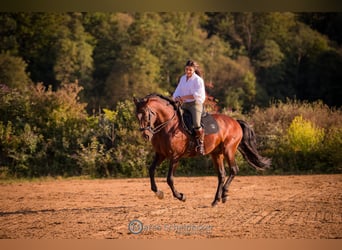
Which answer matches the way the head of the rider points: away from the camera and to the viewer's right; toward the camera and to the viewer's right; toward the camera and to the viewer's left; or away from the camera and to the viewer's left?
toward the camera and to the viewer's left

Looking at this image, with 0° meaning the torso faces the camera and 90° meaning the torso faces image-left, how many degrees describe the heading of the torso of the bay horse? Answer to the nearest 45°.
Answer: approximately 45°

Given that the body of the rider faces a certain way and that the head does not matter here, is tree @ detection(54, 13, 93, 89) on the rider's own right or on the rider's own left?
on the rider's own right

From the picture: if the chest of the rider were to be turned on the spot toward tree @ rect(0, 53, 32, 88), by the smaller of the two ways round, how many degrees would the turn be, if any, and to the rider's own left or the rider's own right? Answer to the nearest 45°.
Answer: approximately 90° to the rider's own right

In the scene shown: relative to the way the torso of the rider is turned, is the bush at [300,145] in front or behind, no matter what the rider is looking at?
behind

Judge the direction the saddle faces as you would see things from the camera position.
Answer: facing to the left of the viewer

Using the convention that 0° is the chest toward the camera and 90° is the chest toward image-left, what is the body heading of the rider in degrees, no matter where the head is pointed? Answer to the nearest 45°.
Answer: approximately 45°

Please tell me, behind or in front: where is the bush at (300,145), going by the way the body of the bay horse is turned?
behind
